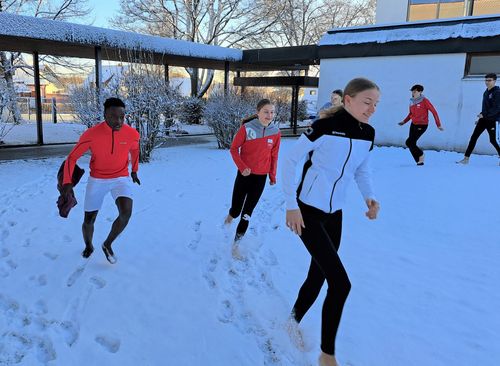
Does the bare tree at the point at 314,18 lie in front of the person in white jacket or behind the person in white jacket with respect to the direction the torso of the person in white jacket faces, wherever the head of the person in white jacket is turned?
behind

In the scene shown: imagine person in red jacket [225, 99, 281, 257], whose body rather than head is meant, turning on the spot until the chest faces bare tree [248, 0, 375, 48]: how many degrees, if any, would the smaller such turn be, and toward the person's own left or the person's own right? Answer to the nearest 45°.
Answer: approximately 135° to the person's own left

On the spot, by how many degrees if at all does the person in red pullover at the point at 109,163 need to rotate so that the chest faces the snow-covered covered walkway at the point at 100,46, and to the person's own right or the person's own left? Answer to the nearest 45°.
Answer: approximately 180°

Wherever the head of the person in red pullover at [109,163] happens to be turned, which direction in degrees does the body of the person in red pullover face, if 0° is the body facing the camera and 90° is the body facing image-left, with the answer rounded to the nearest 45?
approximately 0°

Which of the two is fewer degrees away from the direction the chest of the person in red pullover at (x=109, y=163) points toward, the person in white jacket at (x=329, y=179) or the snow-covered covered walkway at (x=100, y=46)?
the person in white jacket

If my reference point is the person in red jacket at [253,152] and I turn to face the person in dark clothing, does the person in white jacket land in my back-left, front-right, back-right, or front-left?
back-right

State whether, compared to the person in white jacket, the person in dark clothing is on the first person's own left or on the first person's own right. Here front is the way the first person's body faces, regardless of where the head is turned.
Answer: on the first person's own left

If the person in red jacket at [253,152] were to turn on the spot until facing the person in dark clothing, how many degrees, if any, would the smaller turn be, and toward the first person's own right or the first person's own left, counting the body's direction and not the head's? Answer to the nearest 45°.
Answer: approximately 90° to the first person's own left

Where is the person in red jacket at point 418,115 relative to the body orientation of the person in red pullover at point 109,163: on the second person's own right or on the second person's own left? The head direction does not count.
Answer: on the second person's own left
